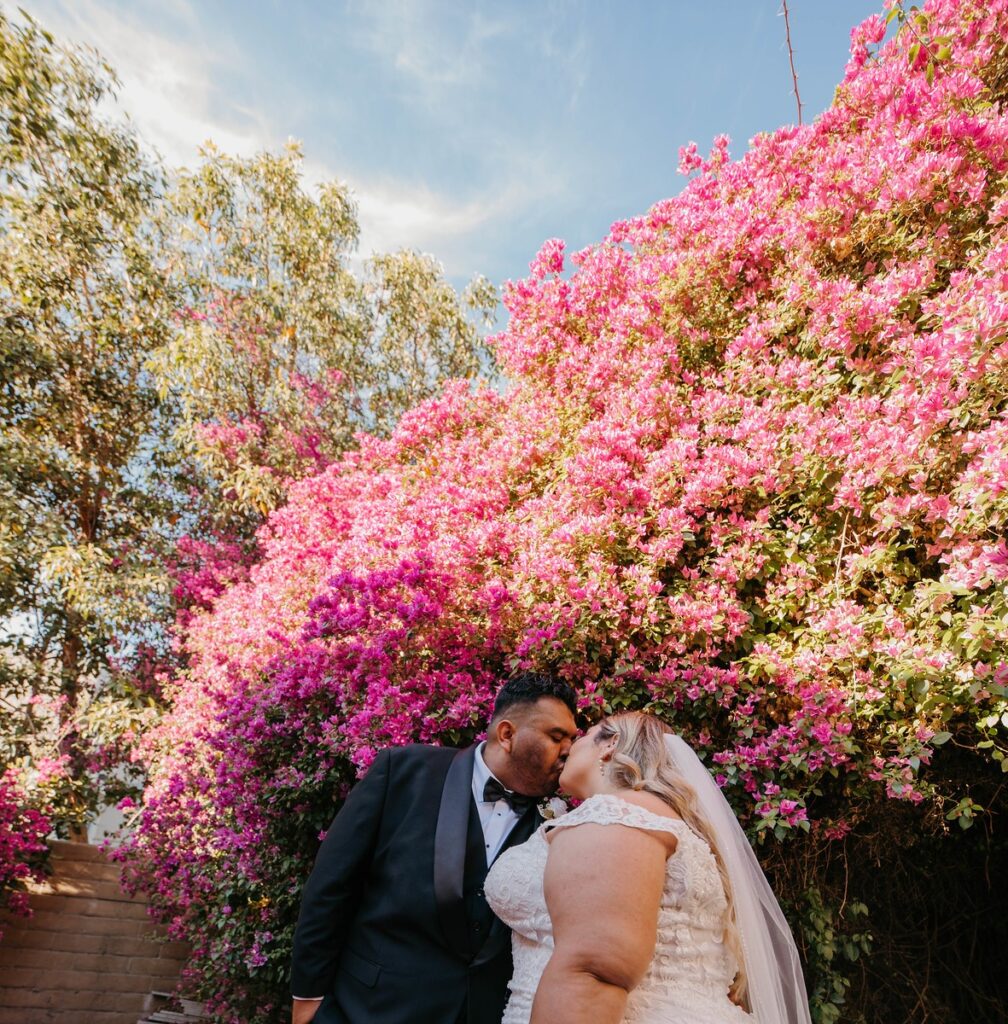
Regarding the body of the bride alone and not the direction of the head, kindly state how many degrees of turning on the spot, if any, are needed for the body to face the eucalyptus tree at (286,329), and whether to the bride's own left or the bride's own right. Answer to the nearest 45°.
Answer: approximately 45° to the bride's own right

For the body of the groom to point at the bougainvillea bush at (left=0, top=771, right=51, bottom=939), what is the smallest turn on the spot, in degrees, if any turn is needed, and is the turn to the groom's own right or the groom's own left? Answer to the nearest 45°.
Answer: approximately 180°

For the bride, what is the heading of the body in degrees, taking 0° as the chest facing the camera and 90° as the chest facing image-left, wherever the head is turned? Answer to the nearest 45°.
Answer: approximately 90°

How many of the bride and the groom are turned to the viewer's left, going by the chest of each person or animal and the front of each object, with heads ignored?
1

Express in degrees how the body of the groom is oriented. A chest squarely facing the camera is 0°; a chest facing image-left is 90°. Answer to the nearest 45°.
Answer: approximately 315°

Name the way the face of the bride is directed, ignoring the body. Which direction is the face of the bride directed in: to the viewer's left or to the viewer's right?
to the viewer's left

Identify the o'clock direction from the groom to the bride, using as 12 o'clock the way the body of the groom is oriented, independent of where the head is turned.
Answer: The bride is roughly at 12 o'clock from the groom.
